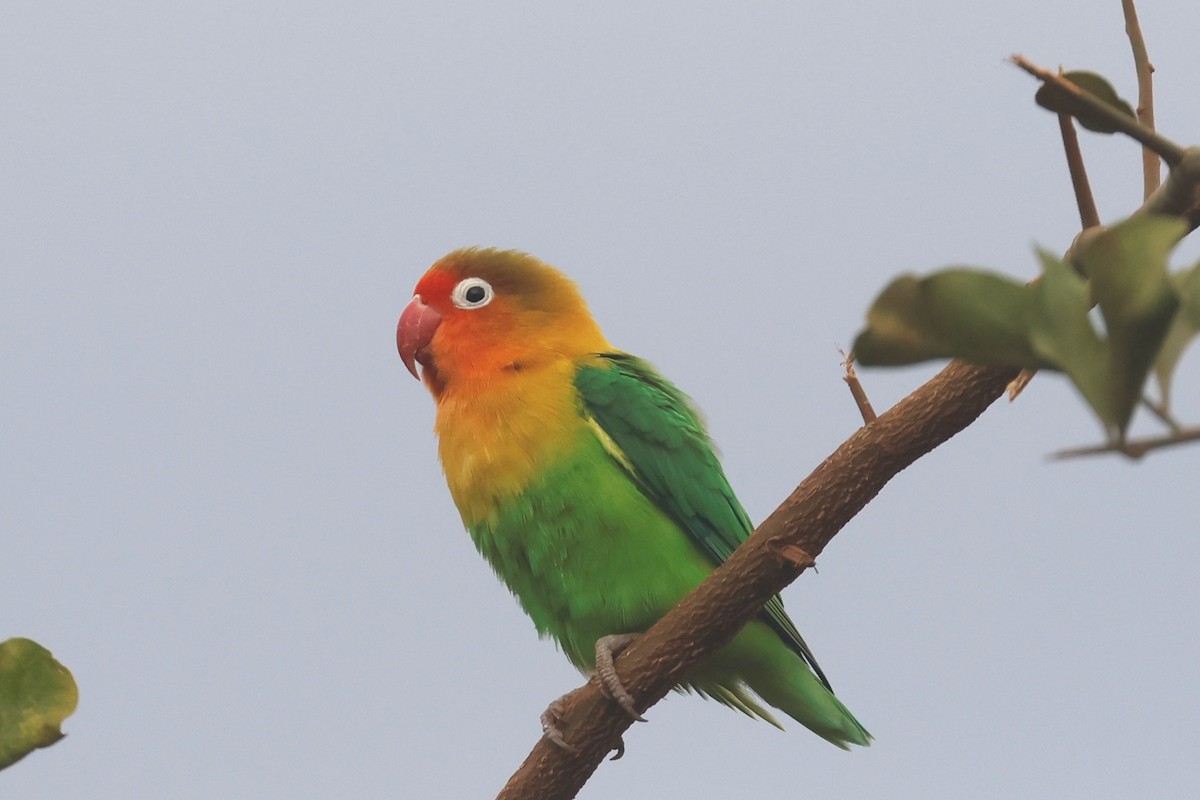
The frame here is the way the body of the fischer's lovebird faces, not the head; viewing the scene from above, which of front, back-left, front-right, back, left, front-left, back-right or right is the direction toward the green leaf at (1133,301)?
left

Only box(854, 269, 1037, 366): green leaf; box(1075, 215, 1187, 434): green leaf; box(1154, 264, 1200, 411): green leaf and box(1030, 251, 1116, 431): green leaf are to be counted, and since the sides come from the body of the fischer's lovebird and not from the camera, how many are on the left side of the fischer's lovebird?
4

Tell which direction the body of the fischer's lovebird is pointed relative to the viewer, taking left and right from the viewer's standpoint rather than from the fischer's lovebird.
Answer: facing to the left of the viewer

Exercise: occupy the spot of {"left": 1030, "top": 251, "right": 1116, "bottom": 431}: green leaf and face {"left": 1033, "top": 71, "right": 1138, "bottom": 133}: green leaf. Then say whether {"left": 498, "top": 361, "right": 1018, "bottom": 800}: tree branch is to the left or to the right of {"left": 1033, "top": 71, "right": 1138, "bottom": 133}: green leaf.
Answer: left

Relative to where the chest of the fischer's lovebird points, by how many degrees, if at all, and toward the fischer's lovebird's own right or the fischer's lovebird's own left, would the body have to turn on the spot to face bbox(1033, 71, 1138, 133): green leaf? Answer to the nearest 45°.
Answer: approximately 90° to the fischer's lovebird's own left

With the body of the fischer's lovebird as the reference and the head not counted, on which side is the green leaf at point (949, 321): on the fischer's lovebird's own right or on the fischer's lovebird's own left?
on the fischer's lovebird's own left

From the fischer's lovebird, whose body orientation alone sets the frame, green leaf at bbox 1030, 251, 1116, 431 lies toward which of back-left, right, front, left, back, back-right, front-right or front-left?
left
